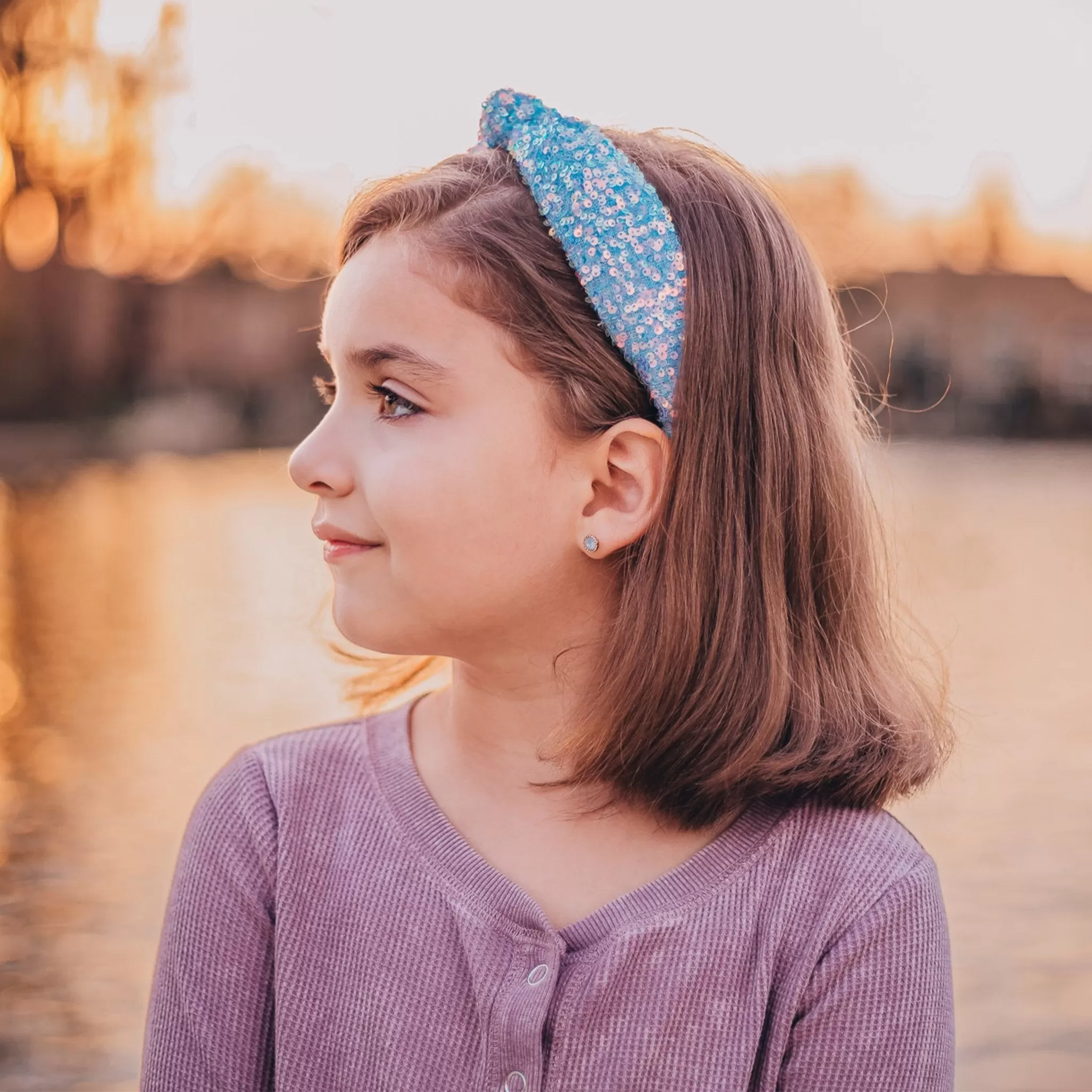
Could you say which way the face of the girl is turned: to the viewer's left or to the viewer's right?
to the viewer's left

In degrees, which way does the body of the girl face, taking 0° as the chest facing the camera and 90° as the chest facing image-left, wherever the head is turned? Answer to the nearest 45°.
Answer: approximately 0°
